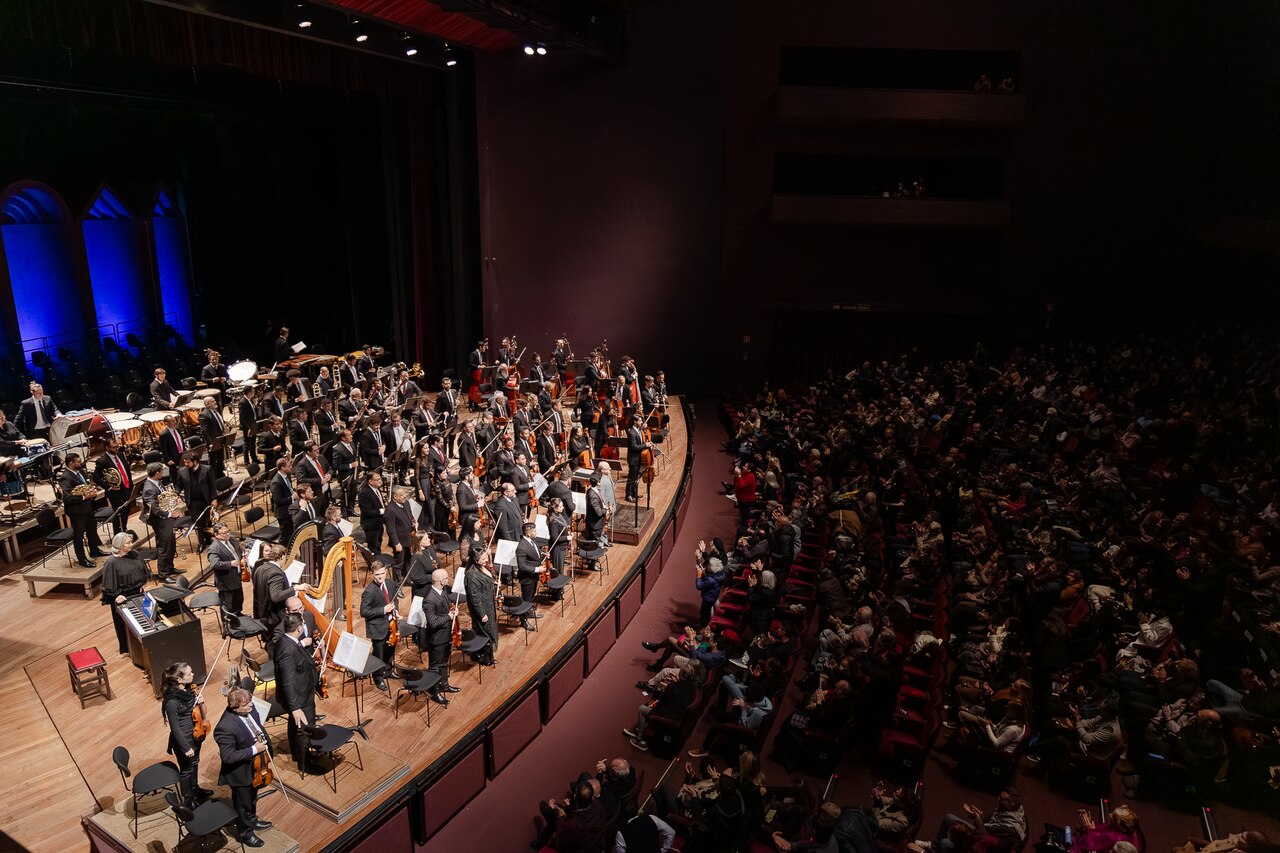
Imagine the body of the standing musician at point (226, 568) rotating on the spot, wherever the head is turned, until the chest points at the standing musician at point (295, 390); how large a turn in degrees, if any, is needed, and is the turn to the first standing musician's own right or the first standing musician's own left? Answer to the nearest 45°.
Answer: approximately 135° to the first standing musician's own left

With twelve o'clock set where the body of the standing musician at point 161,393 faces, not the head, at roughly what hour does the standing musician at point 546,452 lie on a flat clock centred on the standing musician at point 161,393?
the standing musician at point 546,452 is roughly at 12 o'clock from the standing musician at point 161,393.

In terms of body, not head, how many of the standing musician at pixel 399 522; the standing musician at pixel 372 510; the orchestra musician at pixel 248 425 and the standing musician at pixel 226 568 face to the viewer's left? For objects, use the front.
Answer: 0

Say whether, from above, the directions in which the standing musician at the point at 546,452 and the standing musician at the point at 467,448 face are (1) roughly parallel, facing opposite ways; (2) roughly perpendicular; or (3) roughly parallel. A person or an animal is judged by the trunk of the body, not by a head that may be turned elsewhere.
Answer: roughly parallel

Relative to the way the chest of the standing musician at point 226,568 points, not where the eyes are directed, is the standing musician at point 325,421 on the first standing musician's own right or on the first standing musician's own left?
on the first standing musician's own left

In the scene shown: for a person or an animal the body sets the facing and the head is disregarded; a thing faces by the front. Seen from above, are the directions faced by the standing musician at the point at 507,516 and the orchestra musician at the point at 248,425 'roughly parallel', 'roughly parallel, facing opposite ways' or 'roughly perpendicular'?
roughly parallel

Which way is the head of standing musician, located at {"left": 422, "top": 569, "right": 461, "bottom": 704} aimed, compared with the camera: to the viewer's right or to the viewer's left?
to the viewer's right

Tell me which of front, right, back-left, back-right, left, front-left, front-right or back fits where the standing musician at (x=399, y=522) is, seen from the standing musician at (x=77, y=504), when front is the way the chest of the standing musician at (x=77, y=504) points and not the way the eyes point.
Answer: front

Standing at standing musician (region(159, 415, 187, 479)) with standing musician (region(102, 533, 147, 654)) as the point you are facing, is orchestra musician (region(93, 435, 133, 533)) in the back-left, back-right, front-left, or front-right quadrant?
front-right

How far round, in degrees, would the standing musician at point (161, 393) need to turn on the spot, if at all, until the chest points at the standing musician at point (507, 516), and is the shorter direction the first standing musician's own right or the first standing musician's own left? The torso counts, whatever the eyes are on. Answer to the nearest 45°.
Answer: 0° — they already face them

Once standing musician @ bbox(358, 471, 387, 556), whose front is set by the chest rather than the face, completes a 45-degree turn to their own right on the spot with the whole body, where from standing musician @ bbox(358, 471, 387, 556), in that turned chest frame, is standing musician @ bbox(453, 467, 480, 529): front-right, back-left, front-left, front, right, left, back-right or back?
left

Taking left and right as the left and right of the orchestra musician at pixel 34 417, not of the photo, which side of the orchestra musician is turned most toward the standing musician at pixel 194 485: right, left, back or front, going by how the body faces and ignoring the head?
front

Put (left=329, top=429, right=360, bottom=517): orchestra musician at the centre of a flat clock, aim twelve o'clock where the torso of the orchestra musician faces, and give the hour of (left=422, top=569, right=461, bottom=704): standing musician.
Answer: The standing musician is roughly at 1 o'clock from the orchestra musician.

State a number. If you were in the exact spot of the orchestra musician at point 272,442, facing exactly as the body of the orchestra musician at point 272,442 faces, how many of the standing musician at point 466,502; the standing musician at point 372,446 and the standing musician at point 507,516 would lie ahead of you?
3

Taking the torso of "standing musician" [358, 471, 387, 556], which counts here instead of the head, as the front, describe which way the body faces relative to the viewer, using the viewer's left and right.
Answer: facing the viewer and to the right of the viewer

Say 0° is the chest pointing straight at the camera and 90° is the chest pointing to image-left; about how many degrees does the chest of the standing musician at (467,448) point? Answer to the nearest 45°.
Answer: approximately 315°

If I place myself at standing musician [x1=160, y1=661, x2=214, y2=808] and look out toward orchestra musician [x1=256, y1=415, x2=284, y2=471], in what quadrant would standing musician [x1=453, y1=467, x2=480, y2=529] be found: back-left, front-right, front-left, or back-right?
front-right

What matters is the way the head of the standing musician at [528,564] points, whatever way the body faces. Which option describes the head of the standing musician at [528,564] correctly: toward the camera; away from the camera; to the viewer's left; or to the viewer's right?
to the viewer's right

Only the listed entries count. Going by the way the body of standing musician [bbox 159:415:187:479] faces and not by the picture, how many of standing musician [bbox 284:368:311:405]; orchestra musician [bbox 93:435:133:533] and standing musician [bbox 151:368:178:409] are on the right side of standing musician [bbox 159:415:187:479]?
1
